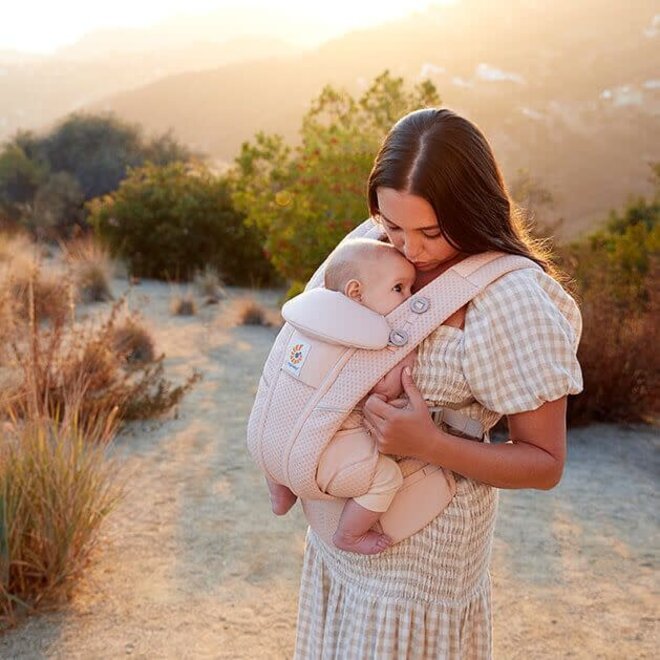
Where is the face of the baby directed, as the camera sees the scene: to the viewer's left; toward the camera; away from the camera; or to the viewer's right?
to the viewer's right

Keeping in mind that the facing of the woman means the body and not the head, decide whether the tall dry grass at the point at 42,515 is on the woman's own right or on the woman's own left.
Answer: on the woman's own right

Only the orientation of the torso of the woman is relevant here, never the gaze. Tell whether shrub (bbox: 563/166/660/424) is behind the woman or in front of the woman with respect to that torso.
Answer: behind

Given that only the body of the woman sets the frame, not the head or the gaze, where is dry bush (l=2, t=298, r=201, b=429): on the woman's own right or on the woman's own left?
on the woman's own right

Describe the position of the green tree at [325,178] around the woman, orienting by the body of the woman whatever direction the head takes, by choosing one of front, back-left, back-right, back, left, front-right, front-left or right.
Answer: back-right

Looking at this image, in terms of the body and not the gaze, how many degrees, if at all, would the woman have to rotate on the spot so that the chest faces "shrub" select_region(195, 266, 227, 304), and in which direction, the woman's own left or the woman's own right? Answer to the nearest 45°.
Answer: approximately 135° to the woman's own right

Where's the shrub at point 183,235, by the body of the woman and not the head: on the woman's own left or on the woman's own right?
on the woman's own right

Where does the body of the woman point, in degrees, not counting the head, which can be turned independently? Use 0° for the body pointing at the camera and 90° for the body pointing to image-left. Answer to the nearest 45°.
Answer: approximately 45°
